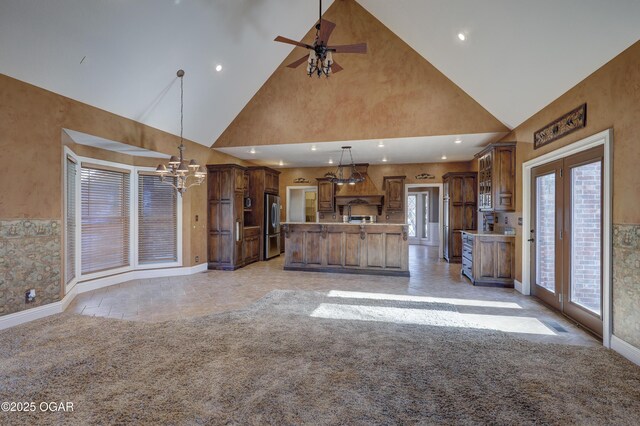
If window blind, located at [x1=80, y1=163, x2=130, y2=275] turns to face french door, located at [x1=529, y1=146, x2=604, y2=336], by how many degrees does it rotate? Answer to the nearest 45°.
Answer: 0° — it already faces it

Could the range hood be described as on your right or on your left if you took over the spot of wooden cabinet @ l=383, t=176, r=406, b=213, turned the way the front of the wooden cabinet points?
on your right

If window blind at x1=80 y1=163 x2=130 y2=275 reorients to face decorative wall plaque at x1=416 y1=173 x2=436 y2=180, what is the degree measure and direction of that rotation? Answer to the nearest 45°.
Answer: approximately 45° to its left

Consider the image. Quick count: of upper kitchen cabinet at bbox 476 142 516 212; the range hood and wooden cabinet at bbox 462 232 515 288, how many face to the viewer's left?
2

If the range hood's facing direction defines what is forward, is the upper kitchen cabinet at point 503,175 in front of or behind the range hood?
in front

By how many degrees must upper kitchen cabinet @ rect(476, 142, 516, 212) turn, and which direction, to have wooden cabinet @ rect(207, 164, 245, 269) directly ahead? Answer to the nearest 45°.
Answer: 0° — it already faces it

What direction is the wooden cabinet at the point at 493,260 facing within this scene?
to the viewer's left

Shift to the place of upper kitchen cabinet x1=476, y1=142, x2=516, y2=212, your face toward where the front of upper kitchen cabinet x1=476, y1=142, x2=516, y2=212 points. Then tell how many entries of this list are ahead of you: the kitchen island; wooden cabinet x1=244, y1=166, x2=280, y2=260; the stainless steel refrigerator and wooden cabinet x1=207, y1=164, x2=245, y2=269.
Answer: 4

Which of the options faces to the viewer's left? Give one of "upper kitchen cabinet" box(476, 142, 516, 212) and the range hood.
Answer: the upper kitchen cabinet

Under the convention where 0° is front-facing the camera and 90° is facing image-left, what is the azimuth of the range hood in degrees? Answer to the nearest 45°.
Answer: approximately 0°

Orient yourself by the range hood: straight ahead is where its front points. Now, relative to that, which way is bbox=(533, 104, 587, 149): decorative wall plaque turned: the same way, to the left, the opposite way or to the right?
to the right

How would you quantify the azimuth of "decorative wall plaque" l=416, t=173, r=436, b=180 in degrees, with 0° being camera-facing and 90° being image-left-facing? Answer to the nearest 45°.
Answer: approximately 0°

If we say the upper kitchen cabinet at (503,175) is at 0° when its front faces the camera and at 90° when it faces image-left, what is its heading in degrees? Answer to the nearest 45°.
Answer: approximately 90°

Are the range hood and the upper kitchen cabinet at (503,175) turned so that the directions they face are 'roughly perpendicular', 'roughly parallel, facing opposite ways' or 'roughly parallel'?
roughly perpendicular
